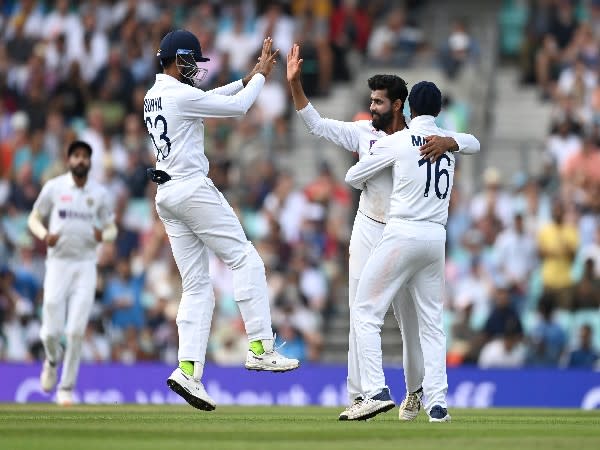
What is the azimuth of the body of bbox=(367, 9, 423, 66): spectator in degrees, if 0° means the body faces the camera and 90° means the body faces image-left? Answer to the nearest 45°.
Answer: approximately 0°

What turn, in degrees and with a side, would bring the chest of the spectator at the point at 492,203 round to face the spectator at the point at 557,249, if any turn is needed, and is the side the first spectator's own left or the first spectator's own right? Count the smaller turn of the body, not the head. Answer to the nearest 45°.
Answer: approximately 45° to the first spectator's own left

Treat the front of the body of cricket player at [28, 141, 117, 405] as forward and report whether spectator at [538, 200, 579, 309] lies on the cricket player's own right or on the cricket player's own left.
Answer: on the cricket player's own left

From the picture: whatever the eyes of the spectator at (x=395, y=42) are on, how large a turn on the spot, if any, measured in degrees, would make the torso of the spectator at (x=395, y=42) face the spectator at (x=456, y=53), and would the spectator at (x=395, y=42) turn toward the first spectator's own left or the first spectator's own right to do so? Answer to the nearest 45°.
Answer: approximately 45° to the first spectator's own left

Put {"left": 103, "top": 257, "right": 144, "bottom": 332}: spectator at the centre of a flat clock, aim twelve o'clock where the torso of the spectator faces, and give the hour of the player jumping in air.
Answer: The player jumping in air is roughly at 12 o'clock from the spectator.
